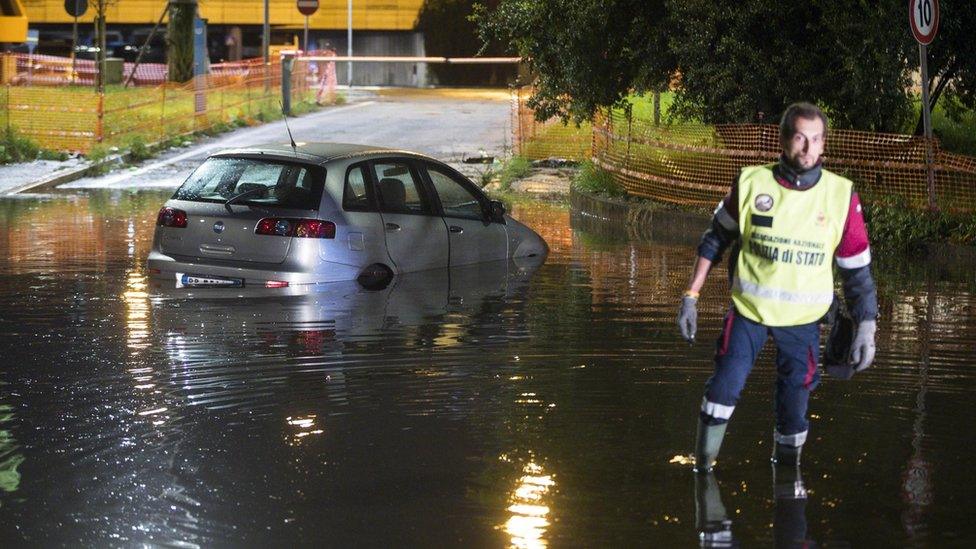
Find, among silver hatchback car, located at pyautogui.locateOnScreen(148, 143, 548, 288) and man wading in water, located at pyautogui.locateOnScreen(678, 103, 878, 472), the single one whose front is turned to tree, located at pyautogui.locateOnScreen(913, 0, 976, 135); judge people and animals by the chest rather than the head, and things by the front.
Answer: the silver hatchback car

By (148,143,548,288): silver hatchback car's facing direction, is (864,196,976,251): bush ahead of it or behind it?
ahead

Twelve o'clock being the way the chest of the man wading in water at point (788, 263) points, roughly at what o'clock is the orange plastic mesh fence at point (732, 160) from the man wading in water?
The orange plastic mesh fence is roughly at 6 o'clock from the man wading in water.

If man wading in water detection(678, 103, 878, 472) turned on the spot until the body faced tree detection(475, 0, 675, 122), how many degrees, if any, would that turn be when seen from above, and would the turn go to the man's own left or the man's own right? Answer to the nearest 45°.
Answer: approximately 180°

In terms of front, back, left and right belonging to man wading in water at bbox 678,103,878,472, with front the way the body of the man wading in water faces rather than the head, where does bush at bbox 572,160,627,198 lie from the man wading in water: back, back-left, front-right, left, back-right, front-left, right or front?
back

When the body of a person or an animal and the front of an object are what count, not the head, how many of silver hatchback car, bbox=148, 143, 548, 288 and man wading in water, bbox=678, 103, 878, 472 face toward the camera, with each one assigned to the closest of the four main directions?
1

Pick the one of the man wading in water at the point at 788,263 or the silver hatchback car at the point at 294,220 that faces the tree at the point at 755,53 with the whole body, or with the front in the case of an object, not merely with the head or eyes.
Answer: the silver hatchback car

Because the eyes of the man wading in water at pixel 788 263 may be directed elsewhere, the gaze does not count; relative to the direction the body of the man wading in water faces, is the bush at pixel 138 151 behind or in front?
behind

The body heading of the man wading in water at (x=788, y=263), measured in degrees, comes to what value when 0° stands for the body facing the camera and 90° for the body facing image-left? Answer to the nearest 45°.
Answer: approximately 0°

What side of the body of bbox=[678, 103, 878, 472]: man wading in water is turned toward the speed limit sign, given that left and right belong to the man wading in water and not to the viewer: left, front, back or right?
back

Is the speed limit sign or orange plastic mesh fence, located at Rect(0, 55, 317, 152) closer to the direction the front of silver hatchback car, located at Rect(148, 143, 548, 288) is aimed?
the speed limit sign

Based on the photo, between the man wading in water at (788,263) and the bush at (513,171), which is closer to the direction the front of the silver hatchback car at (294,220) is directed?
the bush

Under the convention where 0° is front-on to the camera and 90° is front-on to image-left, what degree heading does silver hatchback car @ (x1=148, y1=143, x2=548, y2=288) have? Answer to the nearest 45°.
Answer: approximately 225°
